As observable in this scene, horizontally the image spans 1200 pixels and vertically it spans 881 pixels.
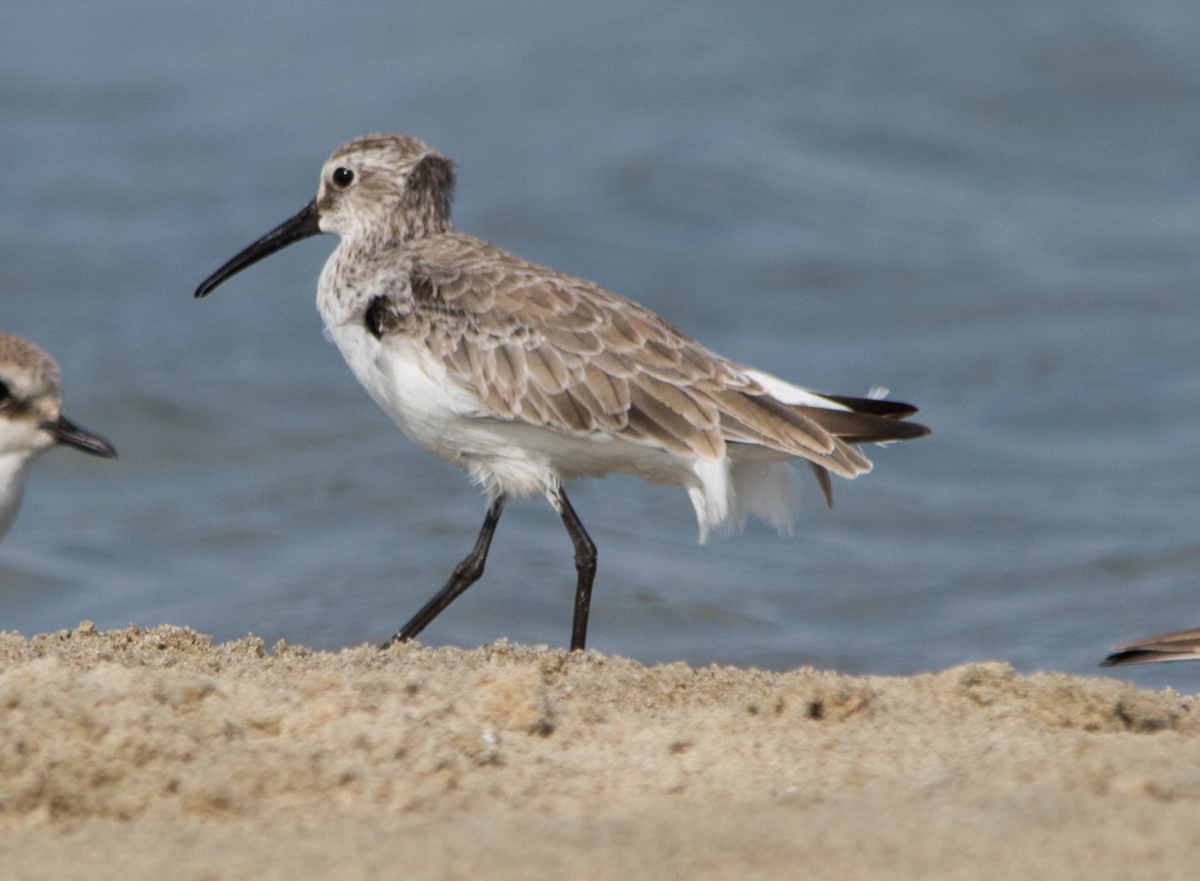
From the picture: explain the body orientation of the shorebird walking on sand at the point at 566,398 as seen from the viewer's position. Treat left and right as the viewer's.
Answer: facing to the left of the viewer

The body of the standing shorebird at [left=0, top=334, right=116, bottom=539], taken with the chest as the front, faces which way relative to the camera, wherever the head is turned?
to the viewer's right
